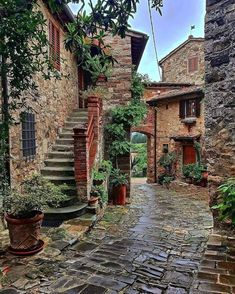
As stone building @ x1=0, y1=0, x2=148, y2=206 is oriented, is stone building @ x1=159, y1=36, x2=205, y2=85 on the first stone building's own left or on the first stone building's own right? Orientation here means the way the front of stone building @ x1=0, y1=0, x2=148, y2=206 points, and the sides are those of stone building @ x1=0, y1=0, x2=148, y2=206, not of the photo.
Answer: on the first stone building's own left

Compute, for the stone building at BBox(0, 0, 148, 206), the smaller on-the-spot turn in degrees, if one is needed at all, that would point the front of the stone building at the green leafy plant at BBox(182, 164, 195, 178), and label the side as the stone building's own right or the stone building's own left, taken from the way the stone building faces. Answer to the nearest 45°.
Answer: approximately 90° to the stone building's own left

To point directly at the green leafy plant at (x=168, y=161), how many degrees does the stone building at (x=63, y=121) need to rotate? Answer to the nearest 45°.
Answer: approximately 90° to its left

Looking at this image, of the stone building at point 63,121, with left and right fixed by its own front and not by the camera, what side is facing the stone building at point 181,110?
left

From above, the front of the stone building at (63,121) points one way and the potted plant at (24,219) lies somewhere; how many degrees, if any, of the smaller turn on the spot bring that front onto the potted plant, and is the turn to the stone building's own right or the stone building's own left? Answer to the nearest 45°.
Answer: approximately 45° to the stone building's own right

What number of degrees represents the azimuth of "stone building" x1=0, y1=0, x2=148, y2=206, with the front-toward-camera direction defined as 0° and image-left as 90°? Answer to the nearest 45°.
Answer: approximately 315°

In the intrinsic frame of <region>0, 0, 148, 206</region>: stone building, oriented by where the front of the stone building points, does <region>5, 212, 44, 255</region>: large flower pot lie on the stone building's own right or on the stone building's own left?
on the stone building's own right

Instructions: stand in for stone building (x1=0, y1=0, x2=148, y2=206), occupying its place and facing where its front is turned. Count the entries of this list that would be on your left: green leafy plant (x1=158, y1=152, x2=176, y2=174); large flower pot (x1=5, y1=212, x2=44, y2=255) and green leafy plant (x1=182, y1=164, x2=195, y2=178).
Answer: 2
